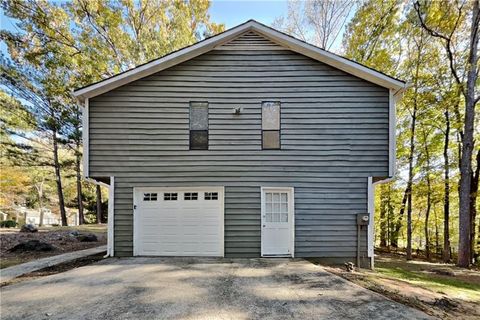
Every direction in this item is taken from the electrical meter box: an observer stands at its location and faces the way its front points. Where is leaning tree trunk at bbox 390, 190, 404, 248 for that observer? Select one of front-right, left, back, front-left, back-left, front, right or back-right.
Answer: back

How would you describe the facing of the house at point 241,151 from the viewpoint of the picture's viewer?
facing the viewer

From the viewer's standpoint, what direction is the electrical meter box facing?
toward the camera

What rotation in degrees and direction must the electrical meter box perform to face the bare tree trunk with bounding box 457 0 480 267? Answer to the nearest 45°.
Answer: approximately 135° to its left
